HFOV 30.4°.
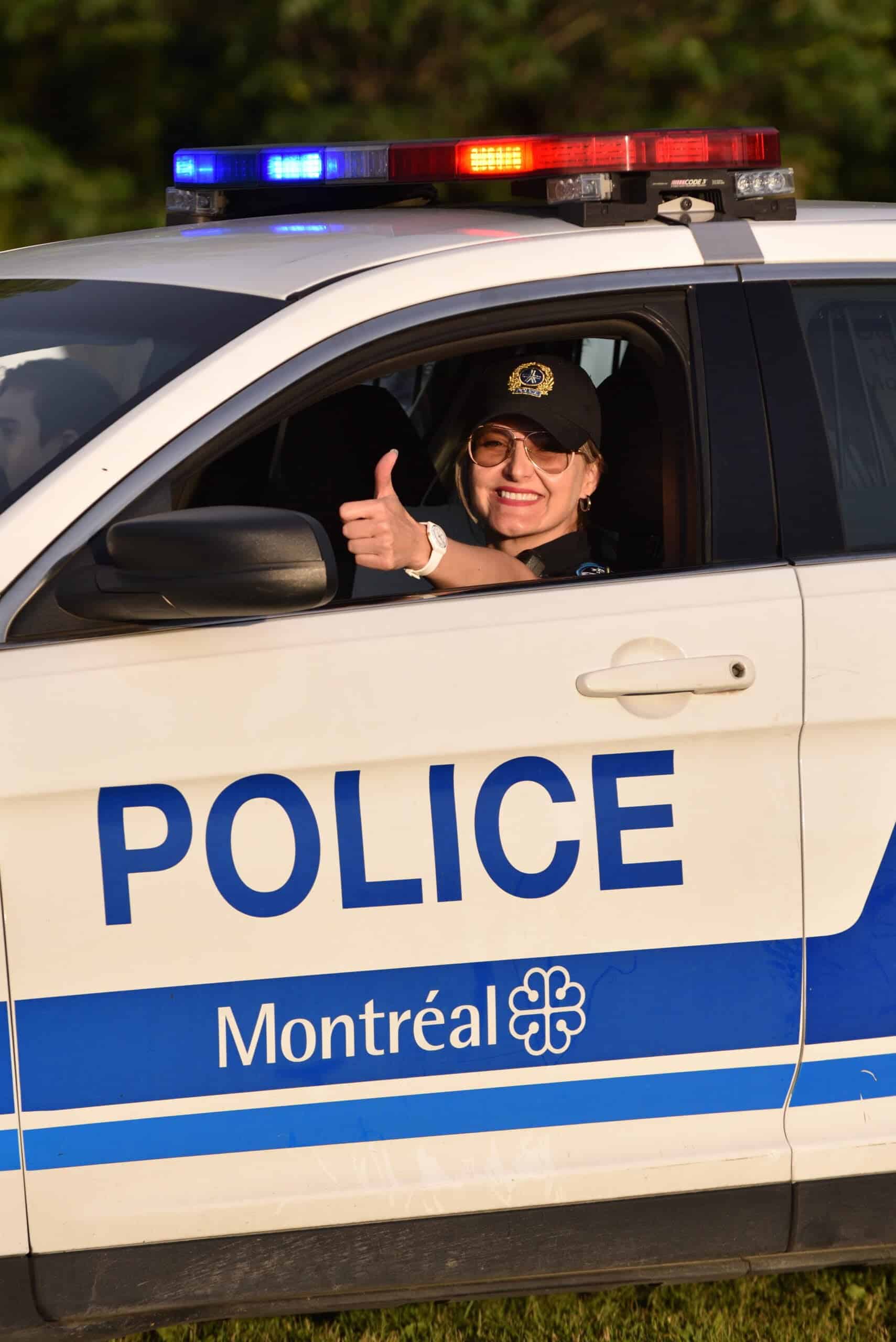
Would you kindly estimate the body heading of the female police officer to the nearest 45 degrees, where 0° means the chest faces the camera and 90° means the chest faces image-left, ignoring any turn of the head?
approximately 45°

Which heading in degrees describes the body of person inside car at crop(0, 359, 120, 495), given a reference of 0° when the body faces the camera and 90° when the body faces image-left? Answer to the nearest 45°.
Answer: approximately 45°

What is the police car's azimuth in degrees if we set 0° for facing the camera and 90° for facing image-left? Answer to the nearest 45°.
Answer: approximately 45°
